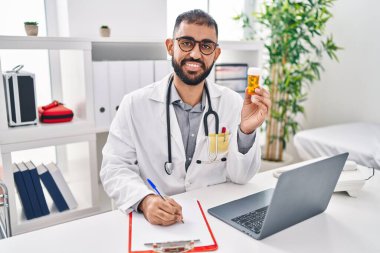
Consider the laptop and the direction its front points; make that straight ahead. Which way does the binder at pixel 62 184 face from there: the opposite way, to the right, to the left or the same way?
the opposite way

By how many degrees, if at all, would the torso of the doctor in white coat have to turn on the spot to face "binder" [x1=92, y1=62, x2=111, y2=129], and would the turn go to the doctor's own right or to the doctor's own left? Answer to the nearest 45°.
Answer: approximately 135° to the doctor's own right

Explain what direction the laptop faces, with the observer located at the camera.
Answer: facing away from the viewer and to the left of the viewer

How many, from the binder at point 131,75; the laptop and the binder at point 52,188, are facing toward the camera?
2
